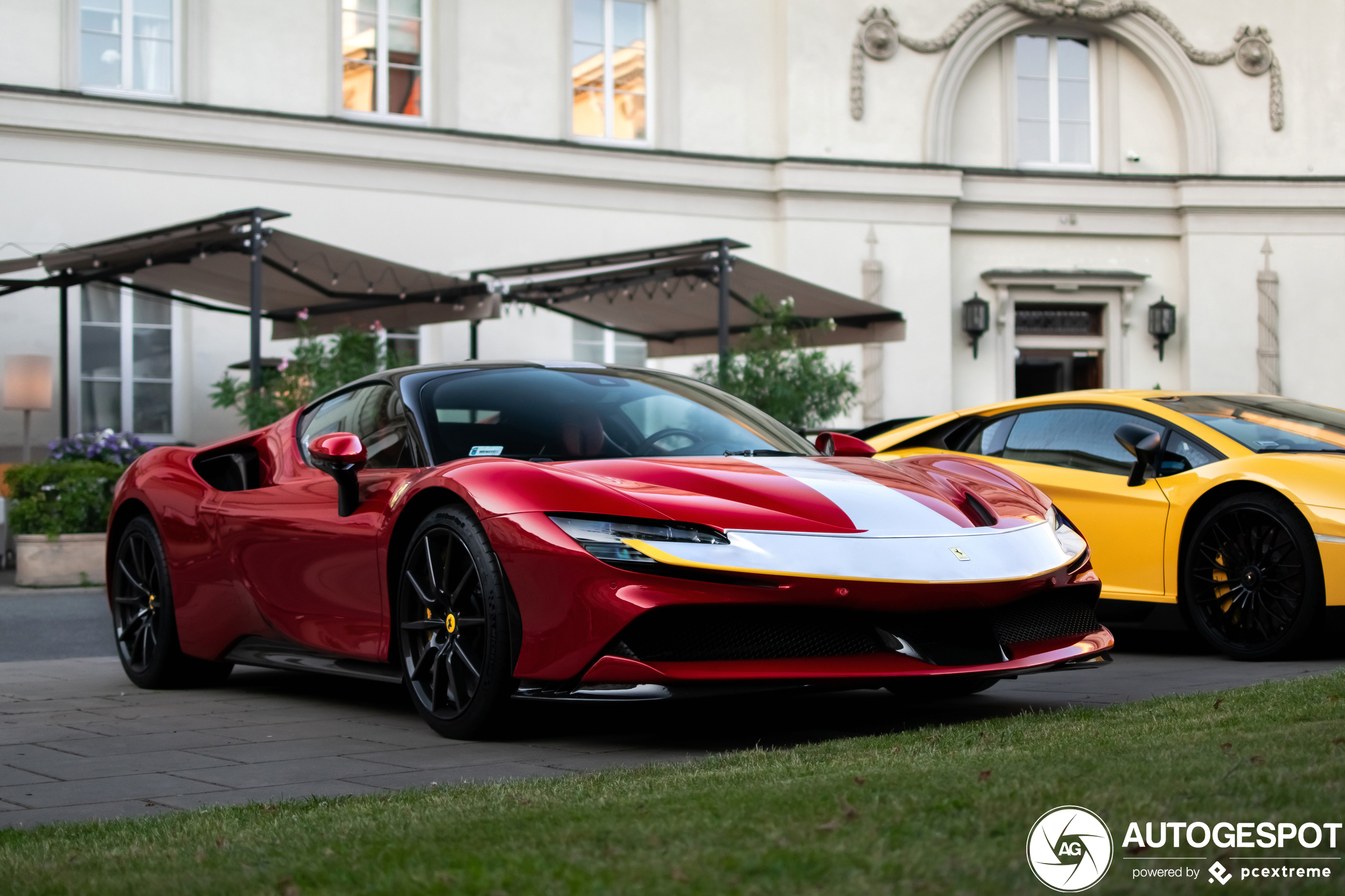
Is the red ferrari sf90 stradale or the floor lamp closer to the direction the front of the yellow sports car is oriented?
the red ferrari sf90 stradale

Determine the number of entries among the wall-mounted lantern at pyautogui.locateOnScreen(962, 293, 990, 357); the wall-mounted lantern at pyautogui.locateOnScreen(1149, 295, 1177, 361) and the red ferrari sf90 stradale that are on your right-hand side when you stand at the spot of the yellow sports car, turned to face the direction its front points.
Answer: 1

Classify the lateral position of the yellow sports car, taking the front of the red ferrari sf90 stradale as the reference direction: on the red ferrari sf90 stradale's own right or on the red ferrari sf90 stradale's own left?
on the red ferrari sf90 stradale's own left

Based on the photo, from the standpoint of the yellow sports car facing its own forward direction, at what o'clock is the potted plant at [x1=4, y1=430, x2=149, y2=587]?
The potted plant is roughly at 5 o'clock from the yellow sports car.

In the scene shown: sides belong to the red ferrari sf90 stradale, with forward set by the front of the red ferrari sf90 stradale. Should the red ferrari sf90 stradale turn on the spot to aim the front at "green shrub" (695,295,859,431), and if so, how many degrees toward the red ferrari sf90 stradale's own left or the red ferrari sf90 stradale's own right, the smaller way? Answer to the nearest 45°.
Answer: approximately 135° to the red ferrari sf90 stradale's own left

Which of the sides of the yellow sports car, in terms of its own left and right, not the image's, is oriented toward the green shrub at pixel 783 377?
back

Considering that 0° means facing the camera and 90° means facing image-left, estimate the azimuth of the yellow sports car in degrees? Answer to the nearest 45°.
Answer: approximately 315°

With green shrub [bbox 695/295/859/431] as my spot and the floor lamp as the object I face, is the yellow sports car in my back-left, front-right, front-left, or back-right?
back-left

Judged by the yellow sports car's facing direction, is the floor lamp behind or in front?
behind

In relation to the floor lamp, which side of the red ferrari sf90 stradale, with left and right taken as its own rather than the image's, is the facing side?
back

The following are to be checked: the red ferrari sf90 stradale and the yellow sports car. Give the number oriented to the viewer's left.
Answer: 0
